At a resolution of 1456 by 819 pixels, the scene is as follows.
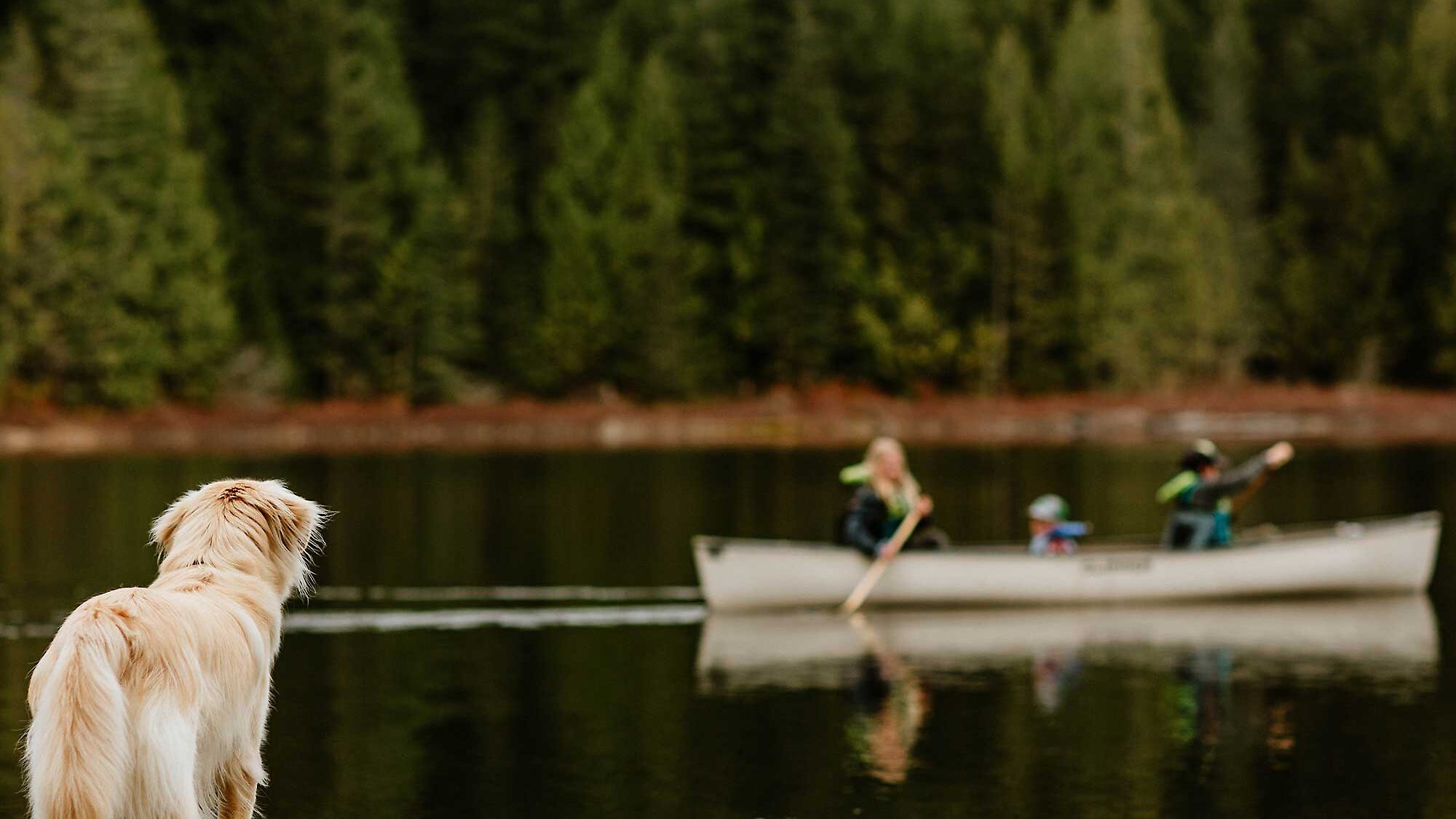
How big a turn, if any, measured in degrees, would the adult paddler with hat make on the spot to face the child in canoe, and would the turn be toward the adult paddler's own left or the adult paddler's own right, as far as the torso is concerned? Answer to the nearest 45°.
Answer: approximately 180°

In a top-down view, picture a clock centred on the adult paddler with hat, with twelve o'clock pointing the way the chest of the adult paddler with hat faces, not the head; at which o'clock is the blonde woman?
The blonde woman is roughly at 5 o'clock from the adult paddler with hat.

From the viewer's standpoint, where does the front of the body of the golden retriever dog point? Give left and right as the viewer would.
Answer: facing away from the viewer and to the right of the viewer

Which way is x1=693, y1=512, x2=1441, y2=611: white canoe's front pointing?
to the viewer's right

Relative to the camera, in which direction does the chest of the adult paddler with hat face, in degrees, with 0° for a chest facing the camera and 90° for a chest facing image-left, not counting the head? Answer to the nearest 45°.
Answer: approximately 270°

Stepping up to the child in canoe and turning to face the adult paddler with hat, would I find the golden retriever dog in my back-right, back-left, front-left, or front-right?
back-right

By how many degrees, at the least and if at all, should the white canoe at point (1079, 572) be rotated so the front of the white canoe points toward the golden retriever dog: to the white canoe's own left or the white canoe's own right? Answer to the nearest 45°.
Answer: approximately 90° to the white canoe's own right
